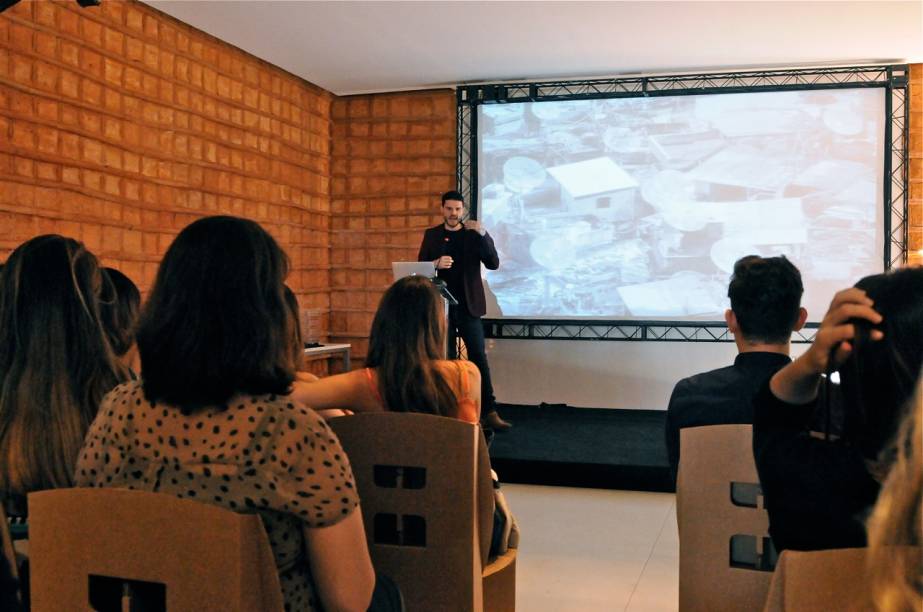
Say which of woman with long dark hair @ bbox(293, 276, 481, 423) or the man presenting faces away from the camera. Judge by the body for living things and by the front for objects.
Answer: the woman with long dark hair

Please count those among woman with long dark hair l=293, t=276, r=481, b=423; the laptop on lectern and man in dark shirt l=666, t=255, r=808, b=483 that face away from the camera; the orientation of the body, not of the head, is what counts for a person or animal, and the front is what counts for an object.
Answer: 3

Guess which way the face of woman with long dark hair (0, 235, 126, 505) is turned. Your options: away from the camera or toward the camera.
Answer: away from the camera

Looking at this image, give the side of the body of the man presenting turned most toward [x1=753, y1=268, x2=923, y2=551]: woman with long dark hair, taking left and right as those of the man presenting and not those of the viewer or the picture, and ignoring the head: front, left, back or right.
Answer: front

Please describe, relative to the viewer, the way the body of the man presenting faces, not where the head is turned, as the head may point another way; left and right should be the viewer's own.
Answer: facing the viewer

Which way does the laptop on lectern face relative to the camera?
away from the camera

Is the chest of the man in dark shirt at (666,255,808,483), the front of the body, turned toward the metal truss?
yes

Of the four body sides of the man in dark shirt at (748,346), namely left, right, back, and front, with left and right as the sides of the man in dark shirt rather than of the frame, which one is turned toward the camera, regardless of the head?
back

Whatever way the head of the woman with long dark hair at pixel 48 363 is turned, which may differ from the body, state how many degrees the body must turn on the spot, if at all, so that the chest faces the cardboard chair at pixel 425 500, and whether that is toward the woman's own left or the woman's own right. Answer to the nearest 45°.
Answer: approximately 45° to the woman's own right

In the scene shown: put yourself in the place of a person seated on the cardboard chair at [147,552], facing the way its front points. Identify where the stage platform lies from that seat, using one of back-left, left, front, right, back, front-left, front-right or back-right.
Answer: front

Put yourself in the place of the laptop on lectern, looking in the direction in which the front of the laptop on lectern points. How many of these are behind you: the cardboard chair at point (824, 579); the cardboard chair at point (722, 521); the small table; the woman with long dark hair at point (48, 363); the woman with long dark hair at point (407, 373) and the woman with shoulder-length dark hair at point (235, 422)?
5

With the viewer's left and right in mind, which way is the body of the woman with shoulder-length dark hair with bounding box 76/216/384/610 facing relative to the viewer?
facing away from the viewer and to the right of the viewer

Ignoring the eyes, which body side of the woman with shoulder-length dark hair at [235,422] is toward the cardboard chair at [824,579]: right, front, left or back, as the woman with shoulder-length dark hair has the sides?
right

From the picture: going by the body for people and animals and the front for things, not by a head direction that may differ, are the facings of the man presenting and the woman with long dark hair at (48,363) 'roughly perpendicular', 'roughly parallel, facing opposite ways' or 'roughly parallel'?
roughly parallel, facing opposite ways

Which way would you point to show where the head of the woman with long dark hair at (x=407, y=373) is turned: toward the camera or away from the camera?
away from the camera

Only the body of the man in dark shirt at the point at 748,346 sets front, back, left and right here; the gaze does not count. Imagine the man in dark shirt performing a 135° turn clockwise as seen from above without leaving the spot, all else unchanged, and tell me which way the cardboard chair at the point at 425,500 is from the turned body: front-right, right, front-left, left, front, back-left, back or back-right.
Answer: right

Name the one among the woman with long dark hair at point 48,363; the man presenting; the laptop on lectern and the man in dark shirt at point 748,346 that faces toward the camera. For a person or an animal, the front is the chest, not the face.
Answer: the man presenting

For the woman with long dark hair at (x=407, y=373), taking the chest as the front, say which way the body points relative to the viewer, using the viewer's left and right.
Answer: facing away from the viewer
